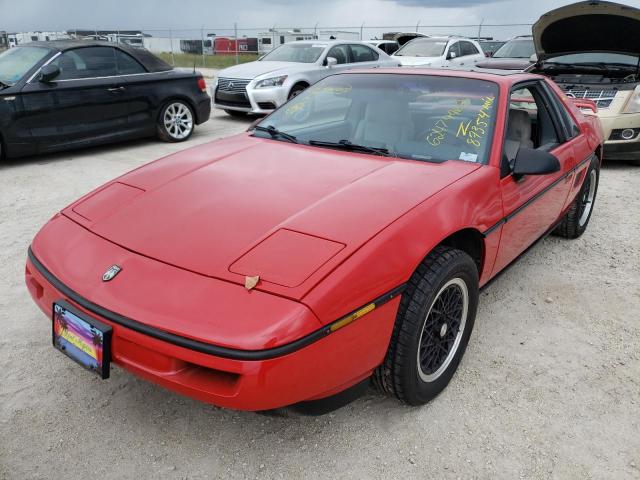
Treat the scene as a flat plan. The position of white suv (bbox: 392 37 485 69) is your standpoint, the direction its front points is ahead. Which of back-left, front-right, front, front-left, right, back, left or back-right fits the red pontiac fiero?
front-left

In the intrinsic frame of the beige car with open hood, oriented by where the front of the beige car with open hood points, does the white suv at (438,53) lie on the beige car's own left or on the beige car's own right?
on the beige car's own right

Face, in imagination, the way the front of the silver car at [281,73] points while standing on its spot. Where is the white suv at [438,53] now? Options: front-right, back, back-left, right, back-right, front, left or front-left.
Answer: back

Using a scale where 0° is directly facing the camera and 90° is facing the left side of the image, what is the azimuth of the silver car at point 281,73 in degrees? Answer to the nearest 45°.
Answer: approximately 45°

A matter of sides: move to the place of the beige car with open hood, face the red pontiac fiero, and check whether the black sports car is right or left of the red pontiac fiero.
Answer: right

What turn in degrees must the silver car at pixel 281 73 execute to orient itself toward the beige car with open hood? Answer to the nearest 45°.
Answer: approximately 90° to its left

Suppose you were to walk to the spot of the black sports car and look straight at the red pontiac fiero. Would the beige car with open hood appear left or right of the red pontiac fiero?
left

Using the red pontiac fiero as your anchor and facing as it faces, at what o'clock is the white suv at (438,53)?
The white suv is roughly at 5 o'clock from the red pontiac fiero.

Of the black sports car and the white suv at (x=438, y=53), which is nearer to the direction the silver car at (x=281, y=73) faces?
the black sports car

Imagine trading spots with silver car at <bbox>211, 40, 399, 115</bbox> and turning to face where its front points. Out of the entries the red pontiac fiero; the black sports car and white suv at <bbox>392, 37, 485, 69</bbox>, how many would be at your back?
1

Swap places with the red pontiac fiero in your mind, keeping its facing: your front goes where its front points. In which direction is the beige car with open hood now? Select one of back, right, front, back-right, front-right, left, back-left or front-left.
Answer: back

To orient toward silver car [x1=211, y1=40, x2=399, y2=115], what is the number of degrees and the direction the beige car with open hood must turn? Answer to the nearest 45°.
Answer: approximately 45° to its right

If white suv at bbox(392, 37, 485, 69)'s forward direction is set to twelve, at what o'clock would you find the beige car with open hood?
The beige car with open hood is roughly at 10 o'clock from the white suv.
